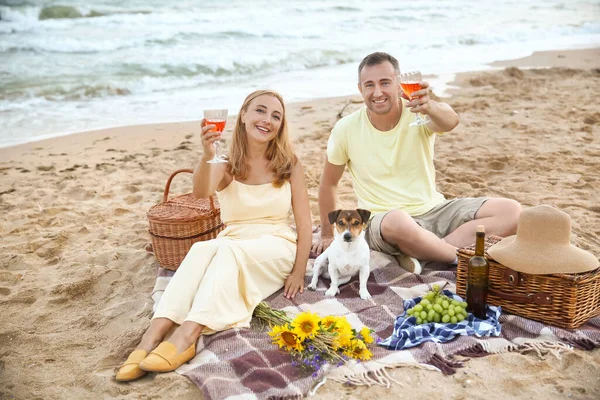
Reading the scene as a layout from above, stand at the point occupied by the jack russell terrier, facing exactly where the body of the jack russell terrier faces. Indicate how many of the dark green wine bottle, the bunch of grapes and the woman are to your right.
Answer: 1

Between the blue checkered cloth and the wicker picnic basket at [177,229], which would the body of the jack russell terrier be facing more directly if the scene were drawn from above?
the blue checkered cloth

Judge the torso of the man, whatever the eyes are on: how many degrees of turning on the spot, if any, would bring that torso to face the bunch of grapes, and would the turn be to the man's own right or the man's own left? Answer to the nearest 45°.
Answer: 0° — they already face it

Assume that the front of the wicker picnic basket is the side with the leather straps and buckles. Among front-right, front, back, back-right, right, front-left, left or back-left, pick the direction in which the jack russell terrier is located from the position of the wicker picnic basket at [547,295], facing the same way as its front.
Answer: front-right

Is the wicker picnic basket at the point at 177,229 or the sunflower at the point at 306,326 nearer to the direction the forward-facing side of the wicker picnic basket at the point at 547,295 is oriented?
the sunflower

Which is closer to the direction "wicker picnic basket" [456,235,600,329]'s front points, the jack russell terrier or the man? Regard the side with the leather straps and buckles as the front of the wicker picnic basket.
the jack russell terrier

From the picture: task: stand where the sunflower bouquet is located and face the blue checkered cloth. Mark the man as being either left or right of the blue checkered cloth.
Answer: left

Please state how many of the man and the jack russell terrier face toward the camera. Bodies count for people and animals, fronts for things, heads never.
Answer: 2

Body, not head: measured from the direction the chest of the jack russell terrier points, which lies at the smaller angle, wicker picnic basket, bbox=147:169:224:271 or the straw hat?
the straw hat

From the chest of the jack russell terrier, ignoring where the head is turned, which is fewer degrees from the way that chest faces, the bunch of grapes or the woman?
the bunch of grapes

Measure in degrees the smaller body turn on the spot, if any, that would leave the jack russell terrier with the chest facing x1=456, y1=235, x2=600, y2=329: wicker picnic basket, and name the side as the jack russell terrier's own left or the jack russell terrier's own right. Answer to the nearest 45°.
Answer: approximately 45° to the jack russell terrier's own left
